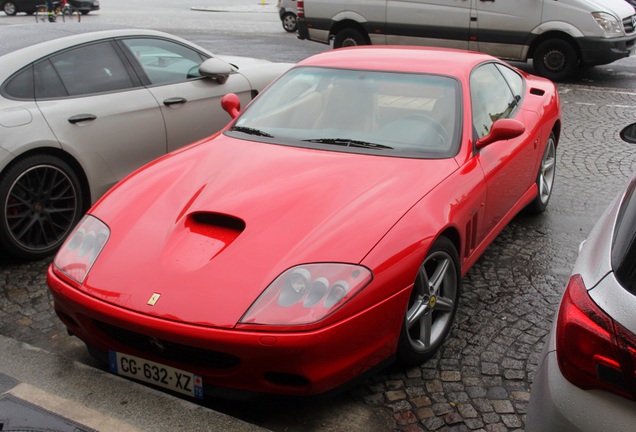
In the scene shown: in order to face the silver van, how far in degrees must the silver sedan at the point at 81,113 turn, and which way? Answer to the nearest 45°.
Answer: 0° — it already faces it

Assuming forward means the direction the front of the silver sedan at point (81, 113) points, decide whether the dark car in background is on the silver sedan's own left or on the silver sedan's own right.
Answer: on the silver sedan's own left

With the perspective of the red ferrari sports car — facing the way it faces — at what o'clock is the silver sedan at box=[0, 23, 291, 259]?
The silver sedan is roughly at 3 o'clock from the red ferrari sports car.

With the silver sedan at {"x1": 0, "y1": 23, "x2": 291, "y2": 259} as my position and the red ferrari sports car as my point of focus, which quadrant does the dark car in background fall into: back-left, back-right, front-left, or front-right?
back-left

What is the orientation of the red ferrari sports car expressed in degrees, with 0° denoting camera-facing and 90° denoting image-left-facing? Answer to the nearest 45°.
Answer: approximately 45°

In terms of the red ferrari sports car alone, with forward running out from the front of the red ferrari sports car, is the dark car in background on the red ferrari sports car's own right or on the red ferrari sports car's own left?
on the red ferrari sports car's own right

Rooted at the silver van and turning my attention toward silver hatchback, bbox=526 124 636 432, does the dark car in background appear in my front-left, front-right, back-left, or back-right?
back-right

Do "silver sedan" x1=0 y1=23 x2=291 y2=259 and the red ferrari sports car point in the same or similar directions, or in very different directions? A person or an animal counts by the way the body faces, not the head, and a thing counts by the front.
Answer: very different directions

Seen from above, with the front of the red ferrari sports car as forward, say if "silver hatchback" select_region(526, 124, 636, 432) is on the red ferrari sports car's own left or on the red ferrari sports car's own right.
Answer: on the red ferrari sports car's own left

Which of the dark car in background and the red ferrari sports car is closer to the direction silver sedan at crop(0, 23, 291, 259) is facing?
the dark car in background

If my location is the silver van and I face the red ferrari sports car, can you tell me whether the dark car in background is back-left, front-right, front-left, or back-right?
back-right

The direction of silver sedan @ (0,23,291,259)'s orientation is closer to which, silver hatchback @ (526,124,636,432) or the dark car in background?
the dark car in background
